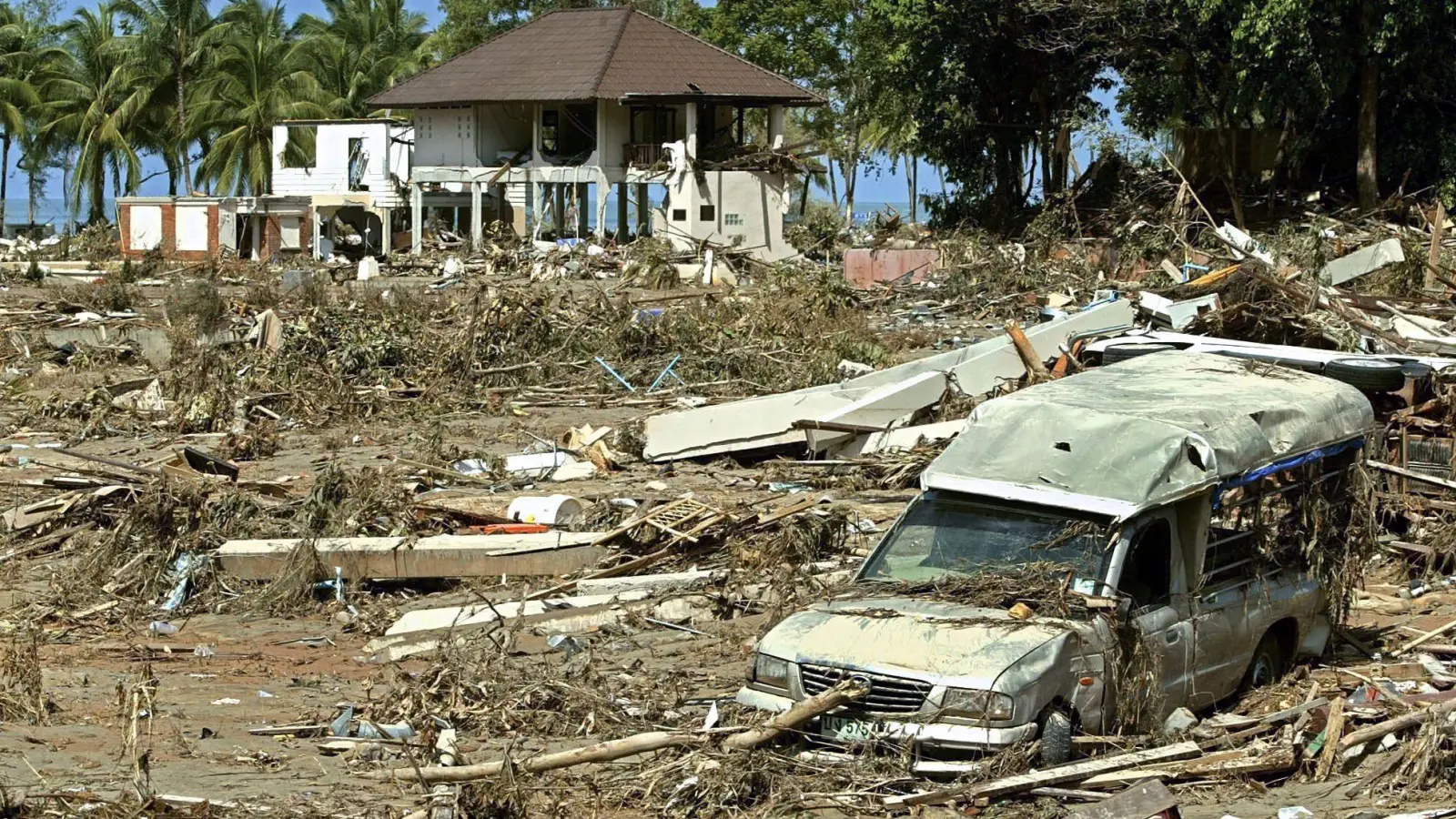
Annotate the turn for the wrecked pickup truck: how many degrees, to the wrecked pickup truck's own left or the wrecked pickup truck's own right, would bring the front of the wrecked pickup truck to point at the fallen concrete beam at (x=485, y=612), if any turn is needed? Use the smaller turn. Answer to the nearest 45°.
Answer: approximately 90° to the wrecked pickup truck's own right

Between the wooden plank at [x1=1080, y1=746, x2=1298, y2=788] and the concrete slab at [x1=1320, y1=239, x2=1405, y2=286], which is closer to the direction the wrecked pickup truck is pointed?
the wooden plank

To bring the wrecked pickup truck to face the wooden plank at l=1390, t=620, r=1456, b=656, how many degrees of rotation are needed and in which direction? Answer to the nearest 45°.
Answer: approximately 180°

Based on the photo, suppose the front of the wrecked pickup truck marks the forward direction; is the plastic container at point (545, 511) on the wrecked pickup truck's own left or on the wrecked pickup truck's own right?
on the wrecked pickup truck's own right

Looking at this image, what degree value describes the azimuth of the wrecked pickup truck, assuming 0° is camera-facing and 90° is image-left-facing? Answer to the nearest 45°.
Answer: approximately 45°

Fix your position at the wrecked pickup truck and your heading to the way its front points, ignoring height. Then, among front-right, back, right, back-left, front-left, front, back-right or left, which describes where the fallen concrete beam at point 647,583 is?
right

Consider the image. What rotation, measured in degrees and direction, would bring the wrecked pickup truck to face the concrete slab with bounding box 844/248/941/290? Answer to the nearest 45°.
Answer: approximately 135° to its right

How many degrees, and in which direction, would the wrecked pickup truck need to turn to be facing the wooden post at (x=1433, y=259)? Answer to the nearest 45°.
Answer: approximately 135° to its right

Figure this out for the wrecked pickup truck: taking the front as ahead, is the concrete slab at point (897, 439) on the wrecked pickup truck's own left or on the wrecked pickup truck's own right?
on the wrecked pickup truck's own right

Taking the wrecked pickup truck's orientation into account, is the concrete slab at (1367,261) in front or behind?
behind

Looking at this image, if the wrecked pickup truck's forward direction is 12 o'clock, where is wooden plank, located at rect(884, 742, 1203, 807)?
The wooden plank is roughly at 11 o'clock from the wrecked pickup truck.
